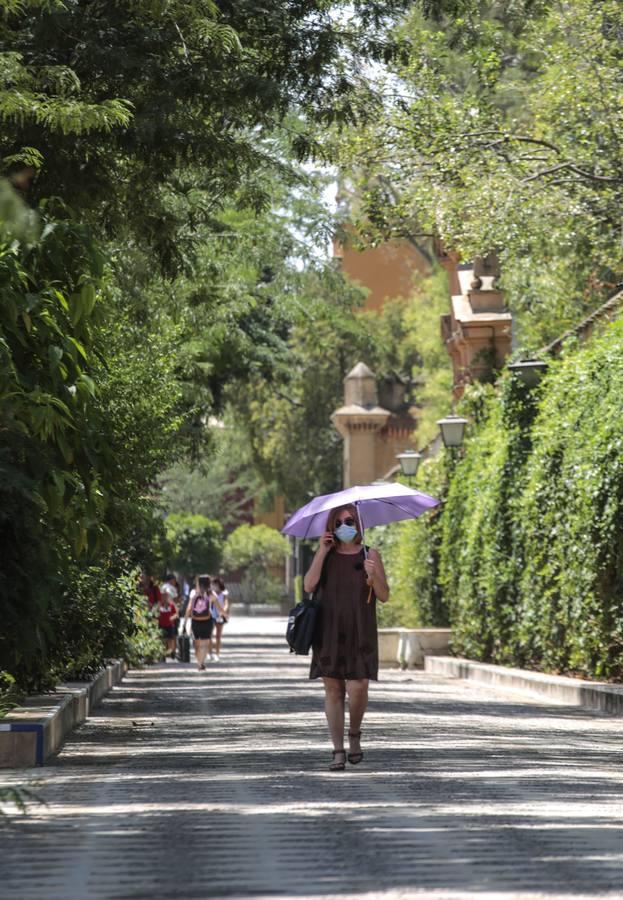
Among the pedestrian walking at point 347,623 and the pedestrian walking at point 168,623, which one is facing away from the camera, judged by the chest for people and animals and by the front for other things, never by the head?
the pedestrian walking at point 168,623

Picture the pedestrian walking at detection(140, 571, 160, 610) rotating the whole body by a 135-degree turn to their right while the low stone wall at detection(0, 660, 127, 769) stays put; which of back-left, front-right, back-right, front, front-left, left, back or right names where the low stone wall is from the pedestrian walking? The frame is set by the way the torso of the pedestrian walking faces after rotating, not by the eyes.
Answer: front-right

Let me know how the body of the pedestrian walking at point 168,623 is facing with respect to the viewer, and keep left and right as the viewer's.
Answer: facing away from the viewer

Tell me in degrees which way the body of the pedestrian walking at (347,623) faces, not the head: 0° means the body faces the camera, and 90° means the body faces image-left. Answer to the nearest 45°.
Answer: approximately 0°

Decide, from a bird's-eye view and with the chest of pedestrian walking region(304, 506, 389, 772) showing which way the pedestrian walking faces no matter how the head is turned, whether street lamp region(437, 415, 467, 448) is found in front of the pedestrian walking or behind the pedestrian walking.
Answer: behind

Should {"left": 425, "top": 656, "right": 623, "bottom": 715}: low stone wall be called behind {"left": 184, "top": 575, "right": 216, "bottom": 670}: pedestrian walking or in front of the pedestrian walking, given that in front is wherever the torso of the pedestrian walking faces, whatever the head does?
behind

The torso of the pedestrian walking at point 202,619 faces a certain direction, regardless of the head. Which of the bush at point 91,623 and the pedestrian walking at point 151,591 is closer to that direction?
the pedestrian walking

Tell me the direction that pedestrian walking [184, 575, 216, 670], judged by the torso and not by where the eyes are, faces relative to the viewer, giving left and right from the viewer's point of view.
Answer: facing away from the viewer

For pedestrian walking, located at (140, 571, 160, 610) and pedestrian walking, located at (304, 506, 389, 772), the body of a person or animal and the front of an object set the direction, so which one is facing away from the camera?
pedestrian walking, located at (140, 571, 160, 610)

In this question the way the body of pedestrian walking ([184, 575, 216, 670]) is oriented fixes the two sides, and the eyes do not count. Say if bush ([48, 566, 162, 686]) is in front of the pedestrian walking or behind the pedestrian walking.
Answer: behind

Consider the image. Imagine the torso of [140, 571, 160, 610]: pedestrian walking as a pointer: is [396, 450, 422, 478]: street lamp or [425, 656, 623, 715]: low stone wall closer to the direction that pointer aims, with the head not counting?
the street lamp
